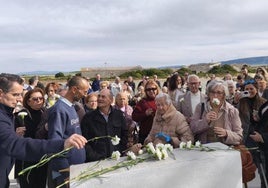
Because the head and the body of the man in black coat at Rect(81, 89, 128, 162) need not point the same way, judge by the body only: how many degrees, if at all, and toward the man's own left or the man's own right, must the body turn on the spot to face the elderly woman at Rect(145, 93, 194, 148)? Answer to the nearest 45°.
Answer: approximately 90° to the man's own left

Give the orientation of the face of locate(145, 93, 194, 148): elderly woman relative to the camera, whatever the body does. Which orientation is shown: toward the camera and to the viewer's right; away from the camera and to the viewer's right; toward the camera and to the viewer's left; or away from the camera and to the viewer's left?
toward the camera and to the viewer's left

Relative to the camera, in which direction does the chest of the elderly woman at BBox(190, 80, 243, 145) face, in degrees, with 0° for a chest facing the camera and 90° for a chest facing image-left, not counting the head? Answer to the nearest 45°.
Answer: approximately 0°

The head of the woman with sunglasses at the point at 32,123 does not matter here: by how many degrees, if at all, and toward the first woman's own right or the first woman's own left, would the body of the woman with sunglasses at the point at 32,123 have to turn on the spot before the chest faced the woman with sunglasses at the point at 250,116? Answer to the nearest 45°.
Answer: approximately 45° to the first woman's own left

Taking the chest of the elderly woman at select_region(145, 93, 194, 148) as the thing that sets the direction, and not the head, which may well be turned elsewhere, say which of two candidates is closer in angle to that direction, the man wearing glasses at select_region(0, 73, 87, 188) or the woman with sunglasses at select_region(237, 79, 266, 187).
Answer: the man wearing glasses

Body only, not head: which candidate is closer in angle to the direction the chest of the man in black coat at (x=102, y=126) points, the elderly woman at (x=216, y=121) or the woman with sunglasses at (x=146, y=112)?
the elderly woman

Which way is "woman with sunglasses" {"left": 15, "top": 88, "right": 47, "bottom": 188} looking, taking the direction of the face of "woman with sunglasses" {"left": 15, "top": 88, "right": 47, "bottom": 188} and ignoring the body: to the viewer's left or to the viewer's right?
to the viewer's right

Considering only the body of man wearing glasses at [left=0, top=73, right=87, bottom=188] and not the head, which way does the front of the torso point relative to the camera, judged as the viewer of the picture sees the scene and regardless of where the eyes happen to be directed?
to the viewer's right

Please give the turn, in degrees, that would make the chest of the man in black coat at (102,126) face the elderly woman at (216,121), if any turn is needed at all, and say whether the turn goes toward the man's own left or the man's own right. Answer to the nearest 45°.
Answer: approximately 90° to the man's own left
